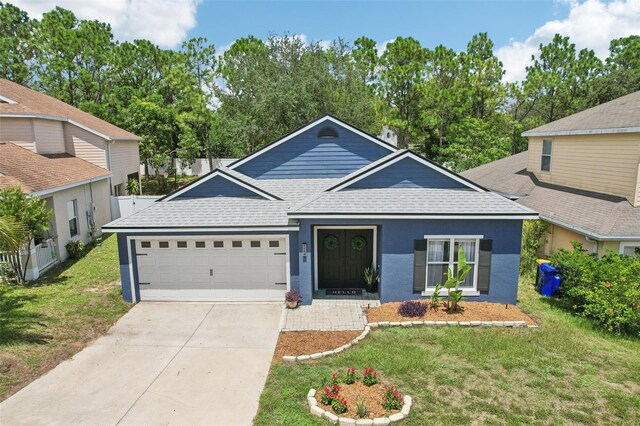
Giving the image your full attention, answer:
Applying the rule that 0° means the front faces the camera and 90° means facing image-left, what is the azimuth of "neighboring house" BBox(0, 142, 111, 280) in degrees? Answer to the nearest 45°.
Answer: approximately 45°

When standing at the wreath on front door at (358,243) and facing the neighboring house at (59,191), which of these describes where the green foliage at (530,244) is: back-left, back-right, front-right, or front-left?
back-right

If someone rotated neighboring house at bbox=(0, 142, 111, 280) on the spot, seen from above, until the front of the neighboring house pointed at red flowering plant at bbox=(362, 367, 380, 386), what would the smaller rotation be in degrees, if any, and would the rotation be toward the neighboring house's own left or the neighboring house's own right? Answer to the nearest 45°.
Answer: approximately 45° to the neighboring house's own left

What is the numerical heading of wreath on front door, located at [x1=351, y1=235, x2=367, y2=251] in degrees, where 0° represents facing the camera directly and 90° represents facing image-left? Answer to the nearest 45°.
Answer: approximately 0°

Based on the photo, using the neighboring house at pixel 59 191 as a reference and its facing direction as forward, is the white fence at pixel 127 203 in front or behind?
behind

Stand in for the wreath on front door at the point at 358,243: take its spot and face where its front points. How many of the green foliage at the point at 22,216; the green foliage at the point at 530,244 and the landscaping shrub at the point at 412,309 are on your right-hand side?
1

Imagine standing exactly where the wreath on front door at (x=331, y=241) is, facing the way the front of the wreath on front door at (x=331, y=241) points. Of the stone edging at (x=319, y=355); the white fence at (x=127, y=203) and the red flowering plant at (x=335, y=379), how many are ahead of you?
2

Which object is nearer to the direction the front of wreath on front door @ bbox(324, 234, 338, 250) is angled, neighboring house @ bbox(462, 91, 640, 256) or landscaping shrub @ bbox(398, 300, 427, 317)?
the landscaping shrub

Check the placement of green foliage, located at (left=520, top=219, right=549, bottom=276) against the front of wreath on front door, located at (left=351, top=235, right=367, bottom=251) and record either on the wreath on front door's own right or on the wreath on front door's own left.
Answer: on the wreath on front door's own left

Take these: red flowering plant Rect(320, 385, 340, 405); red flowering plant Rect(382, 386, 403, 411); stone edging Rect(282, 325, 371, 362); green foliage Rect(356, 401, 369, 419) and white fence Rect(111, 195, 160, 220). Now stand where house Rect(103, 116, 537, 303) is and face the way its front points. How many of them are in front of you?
4

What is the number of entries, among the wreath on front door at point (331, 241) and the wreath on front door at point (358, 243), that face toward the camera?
2

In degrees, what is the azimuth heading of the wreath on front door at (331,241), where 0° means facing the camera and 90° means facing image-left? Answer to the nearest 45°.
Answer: approximately 0°

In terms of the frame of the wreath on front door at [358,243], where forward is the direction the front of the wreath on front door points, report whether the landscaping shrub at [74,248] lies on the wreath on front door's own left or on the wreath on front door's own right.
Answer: on the wreath on front door's own right

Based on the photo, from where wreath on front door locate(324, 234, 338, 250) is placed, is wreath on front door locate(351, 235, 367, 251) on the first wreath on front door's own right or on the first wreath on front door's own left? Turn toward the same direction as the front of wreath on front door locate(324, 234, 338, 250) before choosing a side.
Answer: on the first wreath on front door's own left

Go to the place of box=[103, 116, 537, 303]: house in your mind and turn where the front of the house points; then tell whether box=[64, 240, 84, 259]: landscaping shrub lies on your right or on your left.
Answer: on your right

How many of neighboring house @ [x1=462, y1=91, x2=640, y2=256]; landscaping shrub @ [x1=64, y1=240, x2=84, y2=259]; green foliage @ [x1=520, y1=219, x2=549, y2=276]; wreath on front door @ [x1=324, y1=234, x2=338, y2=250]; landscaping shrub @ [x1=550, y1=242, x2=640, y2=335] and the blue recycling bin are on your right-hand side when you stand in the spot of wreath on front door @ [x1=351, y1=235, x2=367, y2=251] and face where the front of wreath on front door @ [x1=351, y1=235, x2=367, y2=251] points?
2
